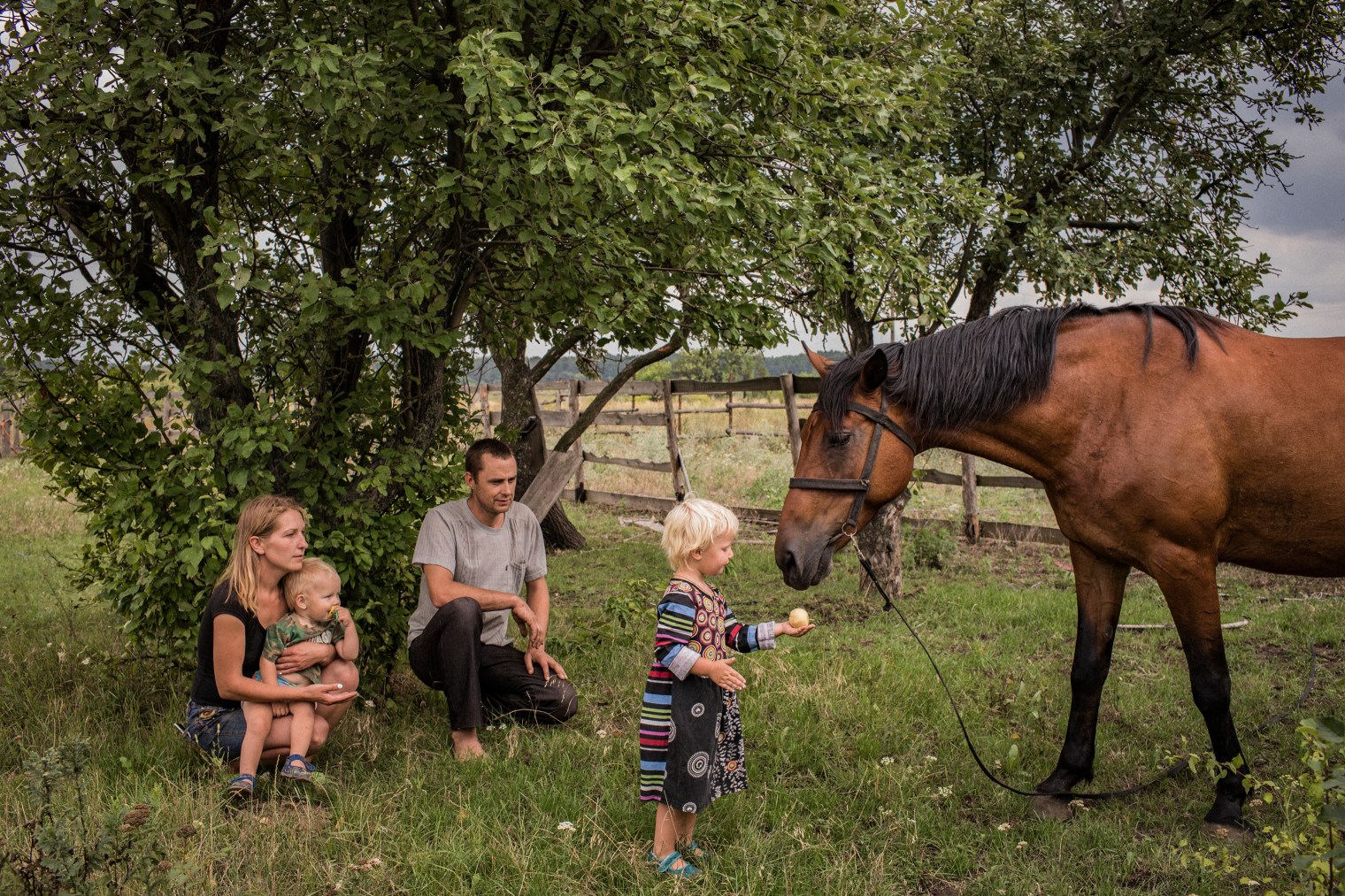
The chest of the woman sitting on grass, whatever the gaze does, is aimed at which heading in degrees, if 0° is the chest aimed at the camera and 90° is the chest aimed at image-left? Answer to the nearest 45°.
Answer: approximately 270°

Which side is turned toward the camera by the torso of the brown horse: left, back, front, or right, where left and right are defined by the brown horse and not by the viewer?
left

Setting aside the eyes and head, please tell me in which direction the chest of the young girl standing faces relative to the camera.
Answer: to the viewer's right

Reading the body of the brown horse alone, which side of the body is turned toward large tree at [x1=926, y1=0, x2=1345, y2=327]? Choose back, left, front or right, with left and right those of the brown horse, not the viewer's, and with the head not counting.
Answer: right

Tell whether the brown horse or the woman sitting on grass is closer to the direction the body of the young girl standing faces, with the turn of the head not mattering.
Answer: the brown horse

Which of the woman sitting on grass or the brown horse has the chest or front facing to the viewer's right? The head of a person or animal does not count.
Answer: the woman sitting on grass

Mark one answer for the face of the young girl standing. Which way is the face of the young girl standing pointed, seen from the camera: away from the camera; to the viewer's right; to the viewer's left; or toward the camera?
to the viewer's right

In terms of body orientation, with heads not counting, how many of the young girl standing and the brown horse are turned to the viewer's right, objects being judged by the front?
1
